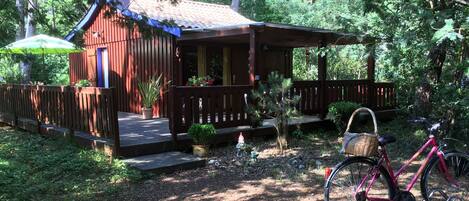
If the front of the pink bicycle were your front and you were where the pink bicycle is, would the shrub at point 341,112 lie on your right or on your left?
on your left

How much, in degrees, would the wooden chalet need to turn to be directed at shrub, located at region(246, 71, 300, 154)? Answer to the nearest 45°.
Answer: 0° — it already faces it

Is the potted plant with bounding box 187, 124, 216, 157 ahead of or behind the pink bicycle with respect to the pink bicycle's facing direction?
behind

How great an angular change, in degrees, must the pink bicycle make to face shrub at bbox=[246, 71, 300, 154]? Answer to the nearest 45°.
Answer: approximately 135° to its left

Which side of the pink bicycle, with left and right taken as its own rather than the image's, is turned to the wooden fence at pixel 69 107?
back

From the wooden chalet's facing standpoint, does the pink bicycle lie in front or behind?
in front

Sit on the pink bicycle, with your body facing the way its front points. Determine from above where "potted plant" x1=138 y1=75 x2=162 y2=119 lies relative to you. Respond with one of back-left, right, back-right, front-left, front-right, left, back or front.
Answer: back-left

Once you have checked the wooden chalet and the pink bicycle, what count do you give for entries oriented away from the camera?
0

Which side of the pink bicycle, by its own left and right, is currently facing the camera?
right
